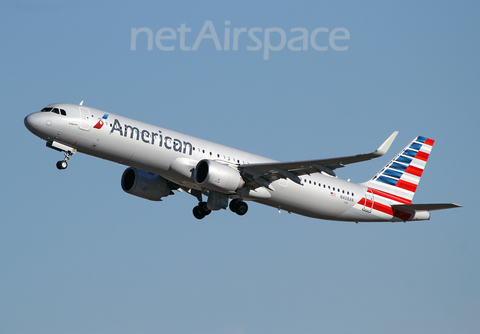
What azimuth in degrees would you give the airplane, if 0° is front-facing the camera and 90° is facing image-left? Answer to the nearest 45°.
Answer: approximately 45°
